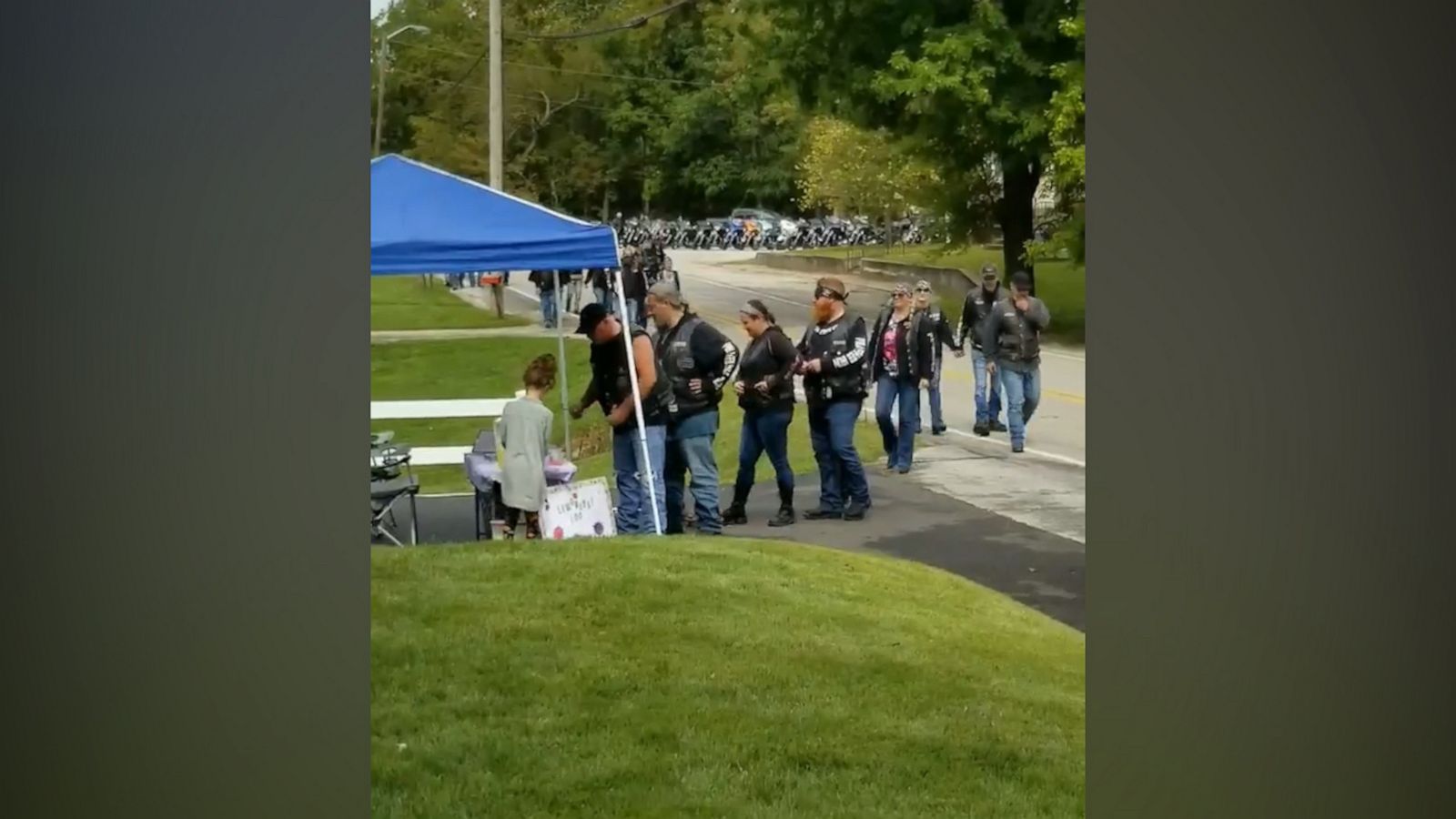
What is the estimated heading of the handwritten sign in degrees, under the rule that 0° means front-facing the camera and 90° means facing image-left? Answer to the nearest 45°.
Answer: approximately 0°

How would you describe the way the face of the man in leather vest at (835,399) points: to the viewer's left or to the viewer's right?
to the viewer's left

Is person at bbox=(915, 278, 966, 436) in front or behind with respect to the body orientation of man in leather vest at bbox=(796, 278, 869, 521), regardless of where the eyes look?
behind

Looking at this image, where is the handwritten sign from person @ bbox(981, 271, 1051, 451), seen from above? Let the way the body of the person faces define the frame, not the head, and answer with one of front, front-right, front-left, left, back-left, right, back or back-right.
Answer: front-right

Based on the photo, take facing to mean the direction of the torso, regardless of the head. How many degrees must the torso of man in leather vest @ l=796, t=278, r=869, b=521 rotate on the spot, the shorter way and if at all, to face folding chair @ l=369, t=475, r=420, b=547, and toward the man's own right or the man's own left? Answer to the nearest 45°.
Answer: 0° — they already face it

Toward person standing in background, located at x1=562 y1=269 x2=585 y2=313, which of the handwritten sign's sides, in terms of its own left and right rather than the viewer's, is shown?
back

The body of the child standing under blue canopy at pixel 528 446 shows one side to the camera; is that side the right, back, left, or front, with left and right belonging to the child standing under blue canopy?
back
